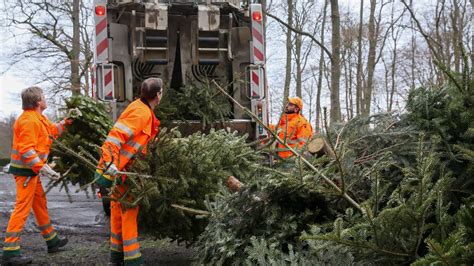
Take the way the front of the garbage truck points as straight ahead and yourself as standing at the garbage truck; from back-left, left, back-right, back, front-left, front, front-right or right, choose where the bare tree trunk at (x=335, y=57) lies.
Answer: front-right

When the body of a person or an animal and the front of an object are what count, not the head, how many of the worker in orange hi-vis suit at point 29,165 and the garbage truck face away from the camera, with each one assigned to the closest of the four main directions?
1

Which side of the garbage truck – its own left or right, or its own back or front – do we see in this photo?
back

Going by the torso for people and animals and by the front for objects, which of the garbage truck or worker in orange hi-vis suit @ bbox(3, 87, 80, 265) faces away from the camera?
the garbage truck

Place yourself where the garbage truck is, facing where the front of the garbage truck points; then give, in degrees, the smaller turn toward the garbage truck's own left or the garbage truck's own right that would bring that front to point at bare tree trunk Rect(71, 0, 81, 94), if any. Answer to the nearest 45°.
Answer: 0° — it already faces it

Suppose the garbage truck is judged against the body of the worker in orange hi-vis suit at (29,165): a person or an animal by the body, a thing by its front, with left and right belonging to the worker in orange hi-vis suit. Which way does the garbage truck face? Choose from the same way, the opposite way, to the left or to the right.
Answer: to the left

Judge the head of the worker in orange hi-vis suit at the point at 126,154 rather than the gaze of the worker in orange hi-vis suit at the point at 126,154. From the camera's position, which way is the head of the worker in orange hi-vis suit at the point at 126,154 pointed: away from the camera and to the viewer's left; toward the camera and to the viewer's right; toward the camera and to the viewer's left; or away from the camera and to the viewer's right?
away from the camera and to the viewer's right

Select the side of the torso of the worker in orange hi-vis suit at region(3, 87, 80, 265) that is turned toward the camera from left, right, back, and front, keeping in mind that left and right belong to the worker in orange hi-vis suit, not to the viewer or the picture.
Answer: right

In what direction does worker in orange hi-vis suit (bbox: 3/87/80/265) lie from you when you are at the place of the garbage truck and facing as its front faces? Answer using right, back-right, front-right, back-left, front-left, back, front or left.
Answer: back-left

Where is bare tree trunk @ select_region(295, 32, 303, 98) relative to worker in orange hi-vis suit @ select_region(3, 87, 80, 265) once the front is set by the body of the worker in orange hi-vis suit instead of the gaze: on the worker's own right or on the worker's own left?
on the worker's own left

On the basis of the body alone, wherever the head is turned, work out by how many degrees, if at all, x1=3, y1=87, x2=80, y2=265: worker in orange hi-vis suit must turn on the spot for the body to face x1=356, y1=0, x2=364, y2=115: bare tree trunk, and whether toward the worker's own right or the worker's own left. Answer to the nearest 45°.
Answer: approximately 45° to the worker's own left
